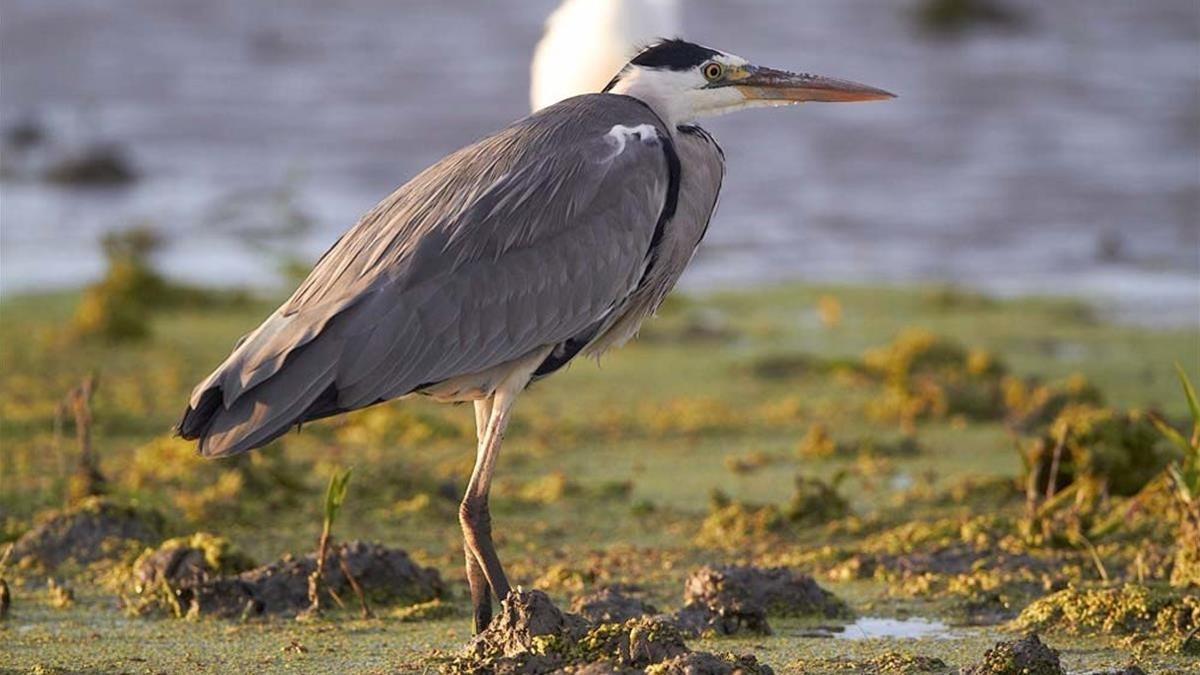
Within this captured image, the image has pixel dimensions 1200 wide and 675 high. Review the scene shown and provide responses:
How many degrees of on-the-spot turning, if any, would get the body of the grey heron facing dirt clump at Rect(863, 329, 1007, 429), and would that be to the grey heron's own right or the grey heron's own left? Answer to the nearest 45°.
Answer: approximately 45° to the grey heron's own left

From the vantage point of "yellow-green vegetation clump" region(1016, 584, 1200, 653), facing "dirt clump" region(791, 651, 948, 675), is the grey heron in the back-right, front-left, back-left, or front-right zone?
front-right

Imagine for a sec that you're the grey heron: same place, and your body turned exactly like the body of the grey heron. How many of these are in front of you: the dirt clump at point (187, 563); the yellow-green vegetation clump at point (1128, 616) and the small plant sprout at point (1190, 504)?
2

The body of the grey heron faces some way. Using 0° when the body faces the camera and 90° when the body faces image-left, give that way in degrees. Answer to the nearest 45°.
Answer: approximately 270°

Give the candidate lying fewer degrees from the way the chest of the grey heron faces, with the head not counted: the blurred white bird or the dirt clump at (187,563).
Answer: the blurred white bird

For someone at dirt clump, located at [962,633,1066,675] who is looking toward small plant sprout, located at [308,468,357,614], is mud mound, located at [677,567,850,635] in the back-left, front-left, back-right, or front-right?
front-right

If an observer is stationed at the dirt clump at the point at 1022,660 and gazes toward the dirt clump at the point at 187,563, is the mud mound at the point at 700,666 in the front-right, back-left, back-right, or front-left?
front-left

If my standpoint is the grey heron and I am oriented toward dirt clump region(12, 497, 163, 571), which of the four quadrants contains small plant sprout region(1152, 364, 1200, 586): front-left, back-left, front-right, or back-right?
back-right

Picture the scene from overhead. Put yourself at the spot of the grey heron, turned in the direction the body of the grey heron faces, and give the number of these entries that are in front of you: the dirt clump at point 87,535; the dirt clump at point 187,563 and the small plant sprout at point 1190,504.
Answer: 1

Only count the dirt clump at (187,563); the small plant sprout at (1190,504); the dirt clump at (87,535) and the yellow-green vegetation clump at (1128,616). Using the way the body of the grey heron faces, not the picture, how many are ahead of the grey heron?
2

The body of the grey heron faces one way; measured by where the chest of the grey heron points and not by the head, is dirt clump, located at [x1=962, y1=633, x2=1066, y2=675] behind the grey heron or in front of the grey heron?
in front

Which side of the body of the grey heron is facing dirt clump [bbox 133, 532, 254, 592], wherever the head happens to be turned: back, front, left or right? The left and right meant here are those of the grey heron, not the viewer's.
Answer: back

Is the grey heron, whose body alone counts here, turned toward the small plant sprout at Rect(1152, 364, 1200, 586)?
yes
